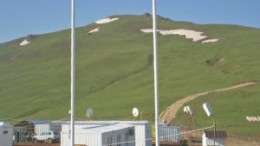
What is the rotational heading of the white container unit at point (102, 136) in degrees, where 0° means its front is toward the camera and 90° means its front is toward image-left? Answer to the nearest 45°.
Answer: approximately 315°
